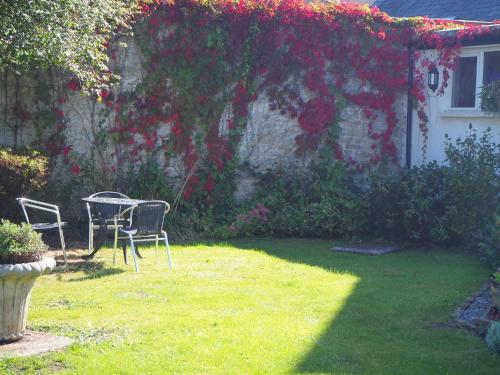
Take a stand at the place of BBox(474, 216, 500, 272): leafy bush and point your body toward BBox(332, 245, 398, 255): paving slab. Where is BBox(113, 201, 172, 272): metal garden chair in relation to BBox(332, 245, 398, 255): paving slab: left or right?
left

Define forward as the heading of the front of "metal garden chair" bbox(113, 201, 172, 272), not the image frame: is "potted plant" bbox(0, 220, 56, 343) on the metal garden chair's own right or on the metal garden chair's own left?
on the metal garden chair's own left

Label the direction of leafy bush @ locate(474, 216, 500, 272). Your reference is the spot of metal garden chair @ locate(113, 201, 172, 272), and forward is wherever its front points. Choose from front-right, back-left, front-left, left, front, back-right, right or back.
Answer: back-right

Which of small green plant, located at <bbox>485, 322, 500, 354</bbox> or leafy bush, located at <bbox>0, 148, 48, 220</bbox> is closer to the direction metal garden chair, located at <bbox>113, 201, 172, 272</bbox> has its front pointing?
the leafy bush

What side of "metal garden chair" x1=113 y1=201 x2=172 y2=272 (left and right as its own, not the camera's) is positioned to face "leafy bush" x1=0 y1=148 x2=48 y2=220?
front

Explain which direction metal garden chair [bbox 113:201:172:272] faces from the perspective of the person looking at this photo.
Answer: facing away from the viewer and to the left of the viewer

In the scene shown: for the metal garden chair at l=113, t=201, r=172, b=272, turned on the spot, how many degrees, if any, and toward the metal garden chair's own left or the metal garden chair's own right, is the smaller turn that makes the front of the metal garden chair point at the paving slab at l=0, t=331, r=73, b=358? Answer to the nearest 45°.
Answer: approximately 135° to the metal garden chair's own left
